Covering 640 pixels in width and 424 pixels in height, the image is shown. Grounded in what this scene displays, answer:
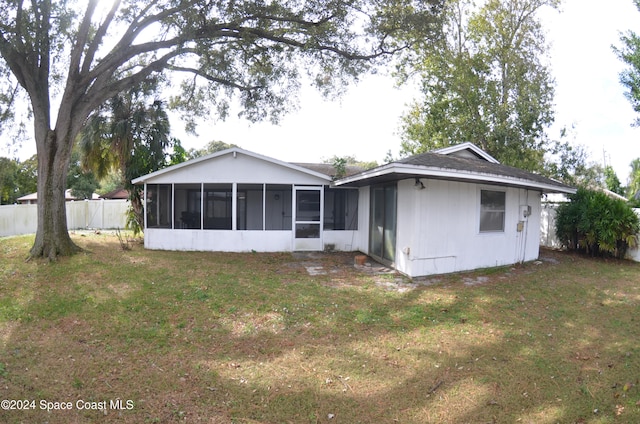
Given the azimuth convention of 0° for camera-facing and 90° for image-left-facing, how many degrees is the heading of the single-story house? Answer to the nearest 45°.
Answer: approximately 180°

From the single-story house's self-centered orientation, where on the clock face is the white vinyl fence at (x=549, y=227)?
The white vinyl fence is roughly at 2 o'clock from the single-story house.
